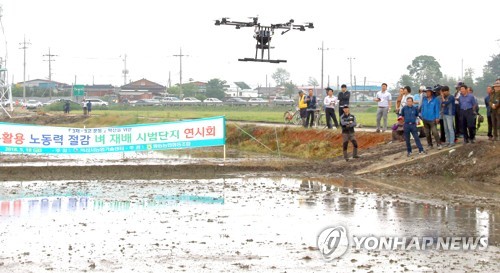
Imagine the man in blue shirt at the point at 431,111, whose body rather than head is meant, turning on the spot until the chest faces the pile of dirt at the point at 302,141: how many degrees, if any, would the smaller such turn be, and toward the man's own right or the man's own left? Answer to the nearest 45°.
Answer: approximately 90° to the man's own right

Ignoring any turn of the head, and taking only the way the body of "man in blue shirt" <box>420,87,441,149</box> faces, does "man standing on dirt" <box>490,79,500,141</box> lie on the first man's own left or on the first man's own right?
on the first man's own left

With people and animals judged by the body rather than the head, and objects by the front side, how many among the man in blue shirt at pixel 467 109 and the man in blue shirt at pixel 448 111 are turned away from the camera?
0

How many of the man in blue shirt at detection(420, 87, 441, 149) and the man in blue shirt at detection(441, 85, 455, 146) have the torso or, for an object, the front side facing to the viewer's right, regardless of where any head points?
0

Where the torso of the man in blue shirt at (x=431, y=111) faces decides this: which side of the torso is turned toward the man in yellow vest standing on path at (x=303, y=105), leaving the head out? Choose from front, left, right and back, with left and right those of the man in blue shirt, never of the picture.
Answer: right

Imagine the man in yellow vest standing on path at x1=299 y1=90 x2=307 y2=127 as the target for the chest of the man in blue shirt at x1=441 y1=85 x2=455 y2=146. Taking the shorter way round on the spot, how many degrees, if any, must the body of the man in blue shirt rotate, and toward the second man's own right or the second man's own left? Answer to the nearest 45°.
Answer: approximately 90° to the second man's own right

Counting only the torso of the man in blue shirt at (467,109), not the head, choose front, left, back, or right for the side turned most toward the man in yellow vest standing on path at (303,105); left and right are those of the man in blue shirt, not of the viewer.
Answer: right

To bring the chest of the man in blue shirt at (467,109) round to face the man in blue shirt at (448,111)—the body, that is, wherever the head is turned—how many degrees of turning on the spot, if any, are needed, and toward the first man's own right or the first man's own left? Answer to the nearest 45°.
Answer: approximately 90° to the first man's own right

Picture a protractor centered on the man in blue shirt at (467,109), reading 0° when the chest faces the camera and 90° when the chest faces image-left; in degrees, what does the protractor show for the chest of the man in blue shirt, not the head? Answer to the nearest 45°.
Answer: approximately 45°
